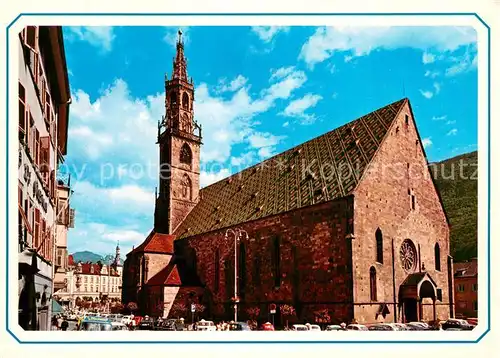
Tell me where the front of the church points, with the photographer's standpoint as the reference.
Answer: facing the viewer and to the right of the viewer

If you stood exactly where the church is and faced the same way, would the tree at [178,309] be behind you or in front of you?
behind
